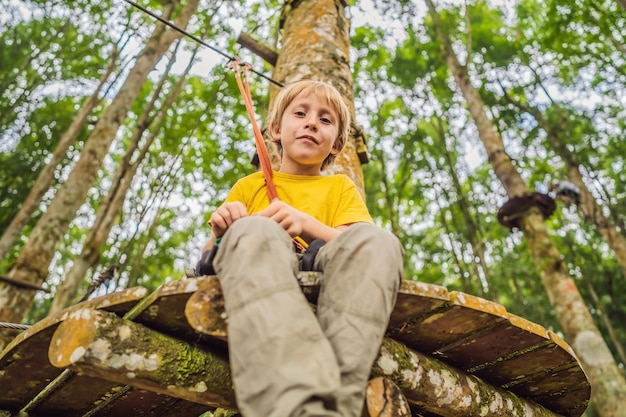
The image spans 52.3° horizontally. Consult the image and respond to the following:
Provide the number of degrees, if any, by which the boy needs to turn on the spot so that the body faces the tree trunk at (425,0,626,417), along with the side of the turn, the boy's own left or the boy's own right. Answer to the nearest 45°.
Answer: approximately 135° to the boy's own left

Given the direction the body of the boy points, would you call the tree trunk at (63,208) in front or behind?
behind

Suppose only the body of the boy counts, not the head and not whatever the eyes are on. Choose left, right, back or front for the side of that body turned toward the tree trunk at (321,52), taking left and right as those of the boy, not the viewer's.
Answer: back

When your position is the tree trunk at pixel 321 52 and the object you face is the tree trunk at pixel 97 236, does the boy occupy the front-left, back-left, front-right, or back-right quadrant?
back-left

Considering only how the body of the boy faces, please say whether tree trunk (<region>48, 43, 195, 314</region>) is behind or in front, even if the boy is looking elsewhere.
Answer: behind

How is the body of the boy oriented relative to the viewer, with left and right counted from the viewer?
facing the viewer

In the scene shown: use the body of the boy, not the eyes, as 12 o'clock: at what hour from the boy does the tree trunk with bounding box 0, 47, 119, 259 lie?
The tree trunk is roughly at 5 o'clock from the boy.
